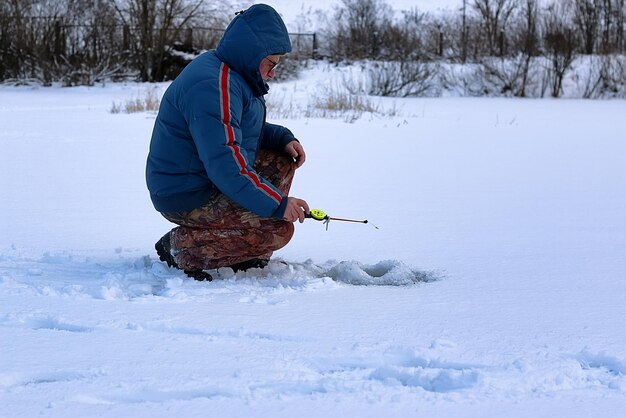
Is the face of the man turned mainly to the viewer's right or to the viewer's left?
to the viewer's right

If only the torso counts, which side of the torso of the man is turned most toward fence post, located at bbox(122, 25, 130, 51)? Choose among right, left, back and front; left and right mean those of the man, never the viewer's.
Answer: left

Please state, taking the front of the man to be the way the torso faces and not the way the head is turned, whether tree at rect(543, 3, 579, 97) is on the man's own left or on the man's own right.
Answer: on the man's own left

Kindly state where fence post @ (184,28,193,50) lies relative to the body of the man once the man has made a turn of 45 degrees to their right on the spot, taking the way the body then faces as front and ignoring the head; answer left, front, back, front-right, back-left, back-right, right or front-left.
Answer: back-left

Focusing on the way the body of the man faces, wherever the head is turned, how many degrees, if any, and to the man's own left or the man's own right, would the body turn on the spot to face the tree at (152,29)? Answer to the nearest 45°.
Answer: approximately 90° to the man's own left

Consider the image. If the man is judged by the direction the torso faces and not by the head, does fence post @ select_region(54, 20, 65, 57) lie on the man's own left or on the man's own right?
on the man's own left

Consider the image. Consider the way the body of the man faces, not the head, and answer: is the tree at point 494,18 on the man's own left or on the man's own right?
on the man's own left

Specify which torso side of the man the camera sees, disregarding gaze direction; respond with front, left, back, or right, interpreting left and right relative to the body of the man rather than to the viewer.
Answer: right
